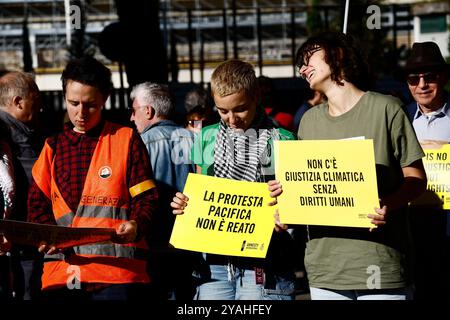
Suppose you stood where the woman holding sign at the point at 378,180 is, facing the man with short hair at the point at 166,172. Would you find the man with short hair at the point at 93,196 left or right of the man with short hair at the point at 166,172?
left

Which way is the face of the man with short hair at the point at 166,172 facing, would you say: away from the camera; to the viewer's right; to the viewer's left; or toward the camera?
to the viewer's left

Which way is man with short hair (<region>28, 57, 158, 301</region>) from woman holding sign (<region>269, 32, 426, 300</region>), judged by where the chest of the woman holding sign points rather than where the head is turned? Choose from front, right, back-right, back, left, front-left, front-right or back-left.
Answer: front-right

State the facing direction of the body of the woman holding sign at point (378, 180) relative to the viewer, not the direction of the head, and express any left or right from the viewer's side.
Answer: facing the viewer and to the left of the viewer

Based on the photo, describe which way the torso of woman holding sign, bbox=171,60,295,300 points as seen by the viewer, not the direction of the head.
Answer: toward the camera
